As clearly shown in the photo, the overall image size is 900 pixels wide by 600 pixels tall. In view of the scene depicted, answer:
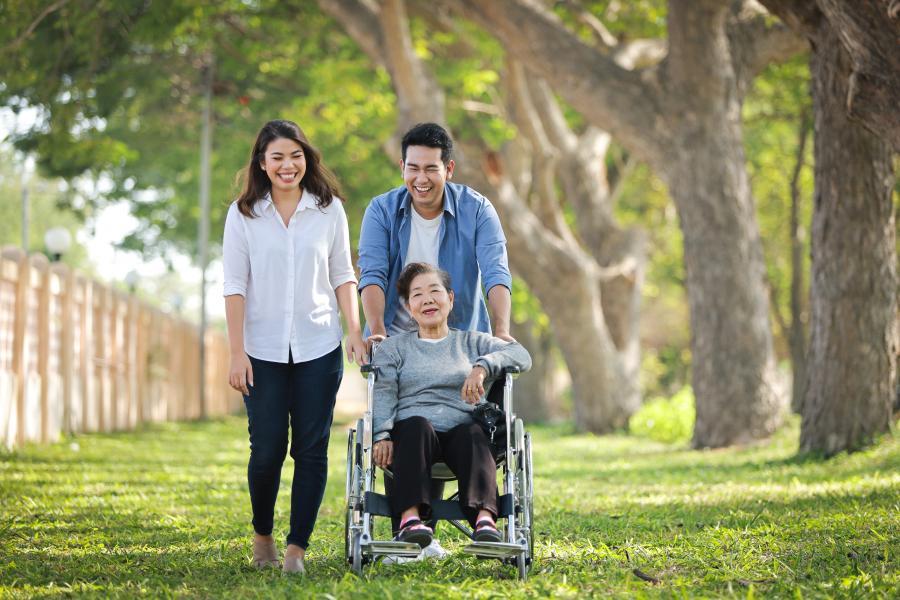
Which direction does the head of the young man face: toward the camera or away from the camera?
toward the camera

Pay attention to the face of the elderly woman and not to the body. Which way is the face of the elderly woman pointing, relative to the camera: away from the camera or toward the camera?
toward the camera

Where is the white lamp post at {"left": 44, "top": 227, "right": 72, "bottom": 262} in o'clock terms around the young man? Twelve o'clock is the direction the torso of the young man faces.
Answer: The white lamp post is roughly at 5 o'clock from the young man.

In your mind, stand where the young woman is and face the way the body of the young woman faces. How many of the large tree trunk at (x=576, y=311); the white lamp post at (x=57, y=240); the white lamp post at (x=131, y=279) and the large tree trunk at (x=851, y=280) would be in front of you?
0

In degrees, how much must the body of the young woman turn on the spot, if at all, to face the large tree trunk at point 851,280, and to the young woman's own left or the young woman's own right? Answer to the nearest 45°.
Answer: approximately 135° to the young woman's own left

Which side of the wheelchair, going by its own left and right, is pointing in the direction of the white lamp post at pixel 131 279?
back

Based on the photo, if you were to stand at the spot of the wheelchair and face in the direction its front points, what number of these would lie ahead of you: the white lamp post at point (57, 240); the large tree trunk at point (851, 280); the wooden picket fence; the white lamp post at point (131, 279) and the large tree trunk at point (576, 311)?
0

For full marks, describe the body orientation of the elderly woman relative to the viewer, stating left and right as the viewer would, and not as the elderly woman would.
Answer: facing the viewer

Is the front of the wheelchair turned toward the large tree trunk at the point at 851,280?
no

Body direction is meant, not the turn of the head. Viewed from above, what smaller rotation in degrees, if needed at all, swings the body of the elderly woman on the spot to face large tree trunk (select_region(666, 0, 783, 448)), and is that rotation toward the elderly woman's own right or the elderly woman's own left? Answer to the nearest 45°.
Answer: approximately 180°

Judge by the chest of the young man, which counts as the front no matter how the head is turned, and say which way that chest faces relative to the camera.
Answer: toward the camera

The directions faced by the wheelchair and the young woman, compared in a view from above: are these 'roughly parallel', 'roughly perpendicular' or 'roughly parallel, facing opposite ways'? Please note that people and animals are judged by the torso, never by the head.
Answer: roughly parallel

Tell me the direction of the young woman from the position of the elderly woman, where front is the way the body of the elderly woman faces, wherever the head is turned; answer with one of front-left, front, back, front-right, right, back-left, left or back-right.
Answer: right

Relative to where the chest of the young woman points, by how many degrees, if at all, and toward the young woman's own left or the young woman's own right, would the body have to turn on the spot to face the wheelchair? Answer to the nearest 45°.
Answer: approximately 45° to the young woman's own left
